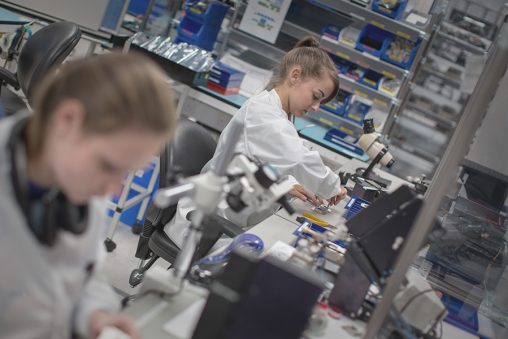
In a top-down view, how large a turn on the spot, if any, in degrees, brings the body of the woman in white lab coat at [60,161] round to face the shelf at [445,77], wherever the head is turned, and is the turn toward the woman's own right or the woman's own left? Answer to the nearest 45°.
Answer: approximately 90° to the woman's own left

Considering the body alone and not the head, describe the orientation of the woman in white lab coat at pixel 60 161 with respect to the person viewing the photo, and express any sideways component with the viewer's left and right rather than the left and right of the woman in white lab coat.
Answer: facing the viewer and to the right of the viewer

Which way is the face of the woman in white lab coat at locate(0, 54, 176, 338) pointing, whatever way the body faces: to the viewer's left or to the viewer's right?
to the viewer's right
